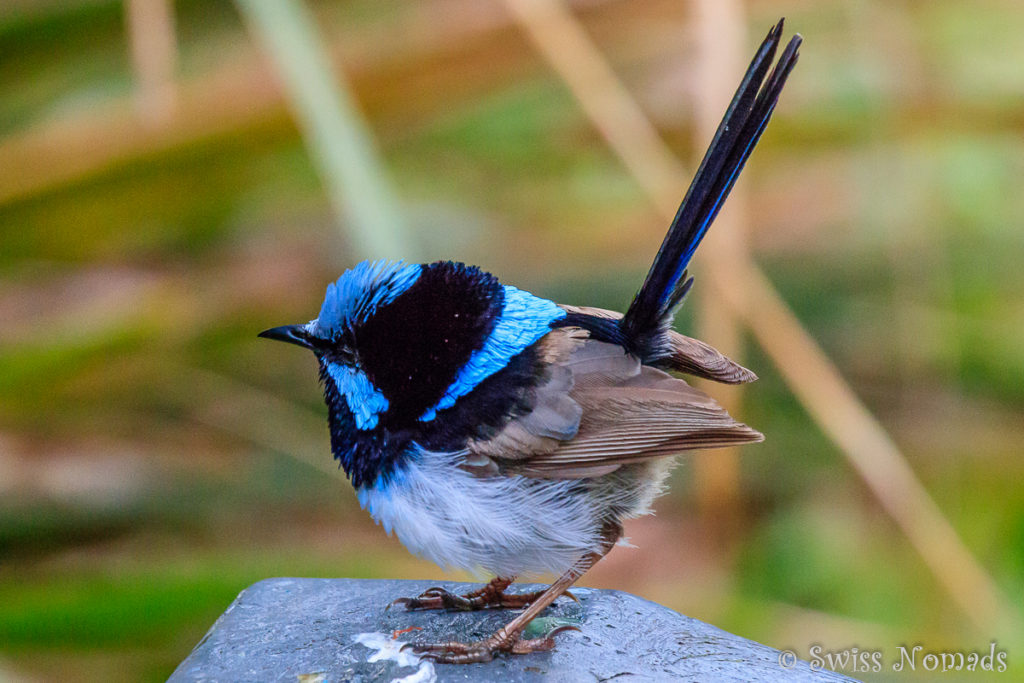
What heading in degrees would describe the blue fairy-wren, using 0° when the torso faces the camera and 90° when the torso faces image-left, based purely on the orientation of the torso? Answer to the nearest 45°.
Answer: approximately 90°

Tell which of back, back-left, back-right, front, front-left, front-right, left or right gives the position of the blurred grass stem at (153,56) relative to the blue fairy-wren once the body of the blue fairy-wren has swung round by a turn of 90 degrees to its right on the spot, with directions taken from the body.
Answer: front-left

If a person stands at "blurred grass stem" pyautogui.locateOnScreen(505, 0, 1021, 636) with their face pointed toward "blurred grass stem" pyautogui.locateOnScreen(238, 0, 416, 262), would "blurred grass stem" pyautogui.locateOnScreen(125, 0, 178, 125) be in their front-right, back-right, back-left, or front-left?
front-right
